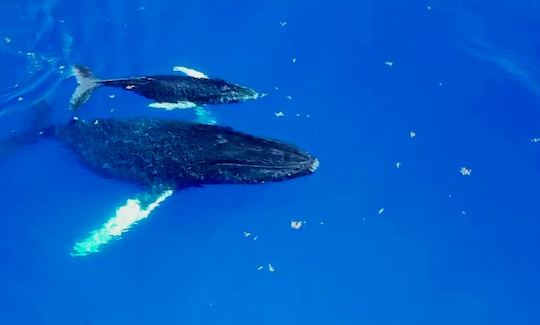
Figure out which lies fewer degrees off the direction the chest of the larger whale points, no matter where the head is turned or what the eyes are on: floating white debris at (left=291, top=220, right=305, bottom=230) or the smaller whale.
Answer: the floating white debris

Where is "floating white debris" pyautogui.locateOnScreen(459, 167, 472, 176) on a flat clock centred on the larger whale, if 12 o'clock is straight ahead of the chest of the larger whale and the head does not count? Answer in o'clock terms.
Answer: The floating white debris is roughly at 12 o'clock from the larger whale.

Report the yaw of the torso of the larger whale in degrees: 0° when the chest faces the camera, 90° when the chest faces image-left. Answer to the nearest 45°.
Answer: approximately 270°

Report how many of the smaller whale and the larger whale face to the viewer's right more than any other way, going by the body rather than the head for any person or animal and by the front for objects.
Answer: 2

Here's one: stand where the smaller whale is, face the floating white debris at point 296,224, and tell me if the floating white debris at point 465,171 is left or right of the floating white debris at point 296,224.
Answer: left

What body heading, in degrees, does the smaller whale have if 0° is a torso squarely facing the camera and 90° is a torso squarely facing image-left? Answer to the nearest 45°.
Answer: approximately 270°

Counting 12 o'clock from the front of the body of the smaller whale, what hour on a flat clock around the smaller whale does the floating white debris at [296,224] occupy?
The floating white debris is roughly at 2 o'clock from the smaller whale.

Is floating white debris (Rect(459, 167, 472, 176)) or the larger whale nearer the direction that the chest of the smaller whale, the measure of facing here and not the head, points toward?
the floating white debris

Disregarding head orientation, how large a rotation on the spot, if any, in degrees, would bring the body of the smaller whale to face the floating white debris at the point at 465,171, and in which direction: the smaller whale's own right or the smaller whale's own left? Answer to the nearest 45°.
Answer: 0° — it already faces it

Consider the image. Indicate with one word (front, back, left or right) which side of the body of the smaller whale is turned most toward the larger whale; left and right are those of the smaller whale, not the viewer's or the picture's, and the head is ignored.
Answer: right

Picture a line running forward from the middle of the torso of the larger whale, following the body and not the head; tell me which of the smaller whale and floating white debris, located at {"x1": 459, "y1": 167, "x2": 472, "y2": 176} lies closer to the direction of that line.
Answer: the floating white debris
